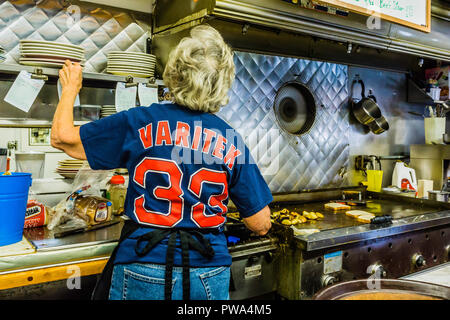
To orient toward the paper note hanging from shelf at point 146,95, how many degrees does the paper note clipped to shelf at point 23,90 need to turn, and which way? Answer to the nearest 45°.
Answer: approximately 90° to its left

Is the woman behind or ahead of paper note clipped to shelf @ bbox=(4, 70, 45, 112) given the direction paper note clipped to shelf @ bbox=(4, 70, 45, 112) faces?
ahead

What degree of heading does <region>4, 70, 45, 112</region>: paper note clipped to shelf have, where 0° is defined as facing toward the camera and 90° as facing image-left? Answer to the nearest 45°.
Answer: approximately 0°

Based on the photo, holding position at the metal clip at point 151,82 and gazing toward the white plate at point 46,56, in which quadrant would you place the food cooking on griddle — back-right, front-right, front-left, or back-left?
back-left

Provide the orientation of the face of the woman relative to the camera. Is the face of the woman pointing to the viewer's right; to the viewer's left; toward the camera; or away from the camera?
away from the camera
